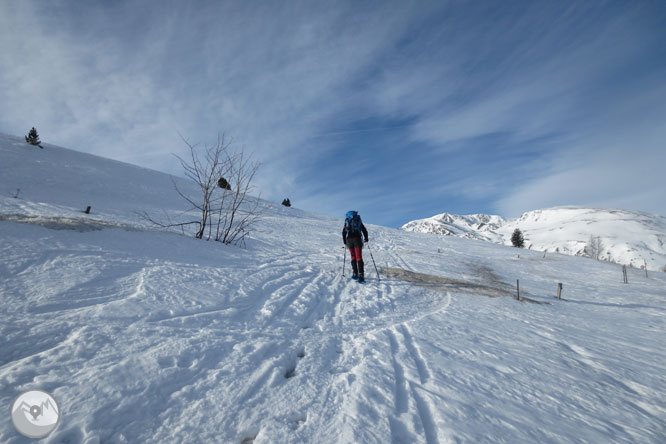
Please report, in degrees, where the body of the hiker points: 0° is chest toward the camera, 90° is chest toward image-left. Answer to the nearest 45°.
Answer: approximately 180°

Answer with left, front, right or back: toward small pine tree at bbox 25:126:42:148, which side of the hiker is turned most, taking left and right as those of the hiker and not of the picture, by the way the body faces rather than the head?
left
